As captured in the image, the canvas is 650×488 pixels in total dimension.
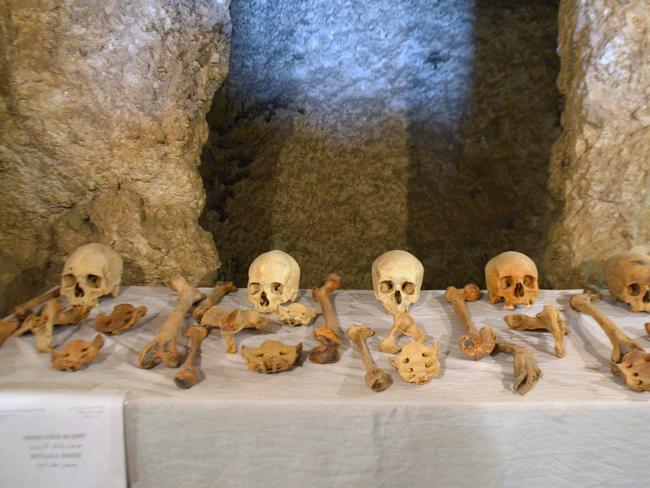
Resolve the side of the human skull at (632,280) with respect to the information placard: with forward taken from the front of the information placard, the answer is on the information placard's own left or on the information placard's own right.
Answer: on the information placard's own left

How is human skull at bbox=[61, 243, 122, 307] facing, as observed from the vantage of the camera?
facing the viewer and to the left of the viewer

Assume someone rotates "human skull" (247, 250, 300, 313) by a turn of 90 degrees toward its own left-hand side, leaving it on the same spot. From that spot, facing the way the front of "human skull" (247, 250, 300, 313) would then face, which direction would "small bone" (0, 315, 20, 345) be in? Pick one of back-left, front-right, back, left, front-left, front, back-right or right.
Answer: back-right

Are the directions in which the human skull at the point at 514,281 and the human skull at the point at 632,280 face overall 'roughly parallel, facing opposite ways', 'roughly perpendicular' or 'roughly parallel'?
roughly parallel

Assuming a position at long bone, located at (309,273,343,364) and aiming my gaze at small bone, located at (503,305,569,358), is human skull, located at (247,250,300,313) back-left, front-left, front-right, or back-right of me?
back-left

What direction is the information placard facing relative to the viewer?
toward the camera

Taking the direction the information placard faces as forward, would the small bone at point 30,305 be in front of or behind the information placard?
behind

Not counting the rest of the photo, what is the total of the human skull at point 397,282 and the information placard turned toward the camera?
2

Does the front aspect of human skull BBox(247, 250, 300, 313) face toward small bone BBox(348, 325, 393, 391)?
no

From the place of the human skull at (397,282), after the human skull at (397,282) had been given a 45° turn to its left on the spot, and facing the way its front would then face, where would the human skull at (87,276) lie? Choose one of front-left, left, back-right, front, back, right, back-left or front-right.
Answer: back-right

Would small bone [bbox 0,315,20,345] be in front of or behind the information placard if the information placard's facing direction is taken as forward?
behind

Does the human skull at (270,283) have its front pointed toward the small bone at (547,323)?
no

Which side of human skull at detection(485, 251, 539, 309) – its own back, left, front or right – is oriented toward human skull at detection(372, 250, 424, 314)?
right

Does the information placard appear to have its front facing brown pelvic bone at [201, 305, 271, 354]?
no
